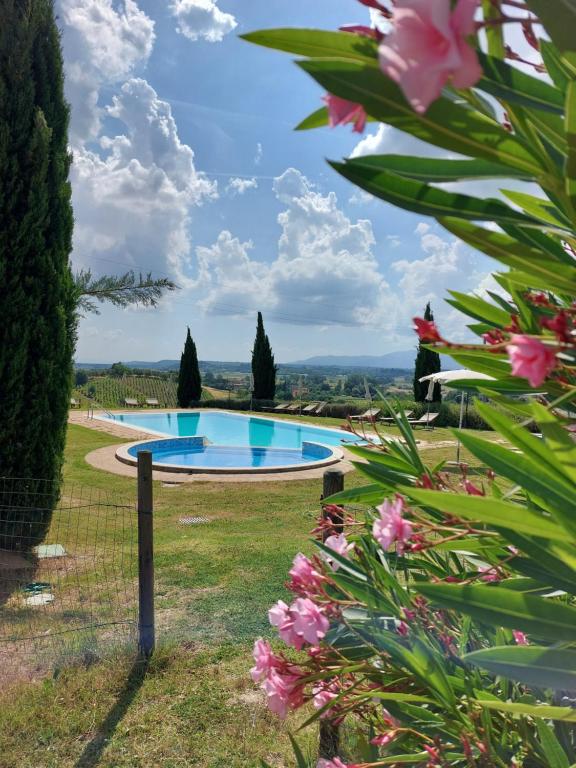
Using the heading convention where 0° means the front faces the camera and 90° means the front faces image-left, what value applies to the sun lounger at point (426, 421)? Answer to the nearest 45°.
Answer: approximately 90°

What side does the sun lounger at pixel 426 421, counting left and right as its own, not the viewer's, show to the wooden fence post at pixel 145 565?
left

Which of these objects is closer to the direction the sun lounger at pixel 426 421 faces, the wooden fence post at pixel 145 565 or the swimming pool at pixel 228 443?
the swimming pool

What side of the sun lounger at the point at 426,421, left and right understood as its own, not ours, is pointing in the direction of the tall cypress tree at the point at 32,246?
left

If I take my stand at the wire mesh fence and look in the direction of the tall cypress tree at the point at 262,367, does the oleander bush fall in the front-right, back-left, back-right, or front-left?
back-right

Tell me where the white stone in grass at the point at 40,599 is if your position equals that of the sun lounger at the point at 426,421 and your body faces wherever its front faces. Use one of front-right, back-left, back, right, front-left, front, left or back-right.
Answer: left

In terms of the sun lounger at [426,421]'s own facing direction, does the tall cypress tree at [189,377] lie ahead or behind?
ahead

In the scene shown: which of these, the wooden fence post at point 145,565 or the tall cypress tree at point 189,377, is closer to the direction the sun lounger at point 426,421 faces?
the tall cypress tree

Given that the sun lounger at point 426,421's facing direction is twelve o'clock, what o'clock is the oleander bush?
The oleander bush is roughly at 9 o'clock from the sun lounger.

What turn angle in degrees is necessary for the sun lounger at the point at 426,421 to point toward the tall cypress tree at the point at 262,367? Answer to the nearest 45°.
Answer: approximately 45° to its right
